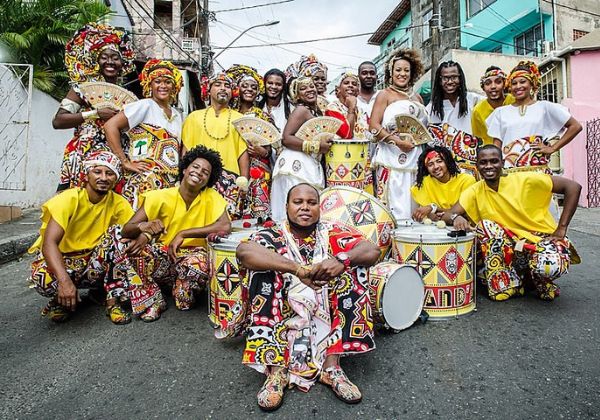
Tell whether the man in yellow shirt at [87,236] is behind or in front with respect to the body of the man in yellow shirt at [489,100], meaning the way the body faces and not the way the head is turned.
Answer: in front

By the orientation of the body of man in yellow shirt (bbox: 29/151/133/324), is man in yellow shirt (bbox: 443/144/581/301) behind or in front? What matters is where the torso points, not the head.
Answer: in front

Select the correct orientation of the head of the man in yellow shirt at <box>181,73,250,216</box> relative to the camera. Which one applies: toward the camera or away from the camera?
toward the camera

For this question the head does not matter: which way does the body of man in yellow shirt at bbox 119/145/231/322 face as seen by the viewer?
toward the camera

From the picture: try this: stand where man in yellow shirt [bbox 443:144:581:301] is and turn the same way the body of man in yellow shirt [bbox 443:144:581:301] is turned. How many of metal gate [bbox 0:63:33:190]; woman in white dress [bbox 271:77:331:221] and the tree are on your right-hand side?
3

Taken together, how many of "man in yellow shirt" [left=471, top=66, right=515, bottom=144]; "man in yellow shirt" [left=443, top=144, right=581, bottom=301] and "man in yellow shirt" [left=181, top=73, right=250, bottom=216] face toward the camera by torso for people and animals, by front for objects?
3

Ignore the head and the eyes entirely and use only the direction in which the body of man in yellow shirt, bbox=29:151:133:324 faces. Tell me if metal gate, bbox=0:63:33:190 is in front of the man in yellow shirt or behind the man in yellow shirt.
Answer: behind

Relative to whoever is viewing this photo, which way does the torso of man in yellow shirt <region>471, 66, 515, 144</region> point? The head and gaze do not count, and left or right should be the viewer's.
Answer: facing the viewer

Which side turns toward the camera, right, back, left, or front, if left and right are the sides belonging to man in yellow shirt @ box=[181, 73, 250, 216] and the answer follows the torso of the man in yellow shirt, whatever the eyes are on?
front

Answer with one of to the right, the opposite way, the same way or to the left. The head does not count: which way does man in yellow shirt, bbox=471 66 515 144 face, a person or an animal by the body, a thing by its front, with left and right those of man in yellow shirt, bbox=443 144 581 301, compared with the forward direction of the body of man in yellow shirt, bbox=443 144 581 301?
the same way

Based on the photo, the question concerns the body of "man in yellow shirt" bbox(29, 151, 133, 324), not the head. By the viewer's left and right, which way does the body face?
facing the viewer and to the right of the viewer

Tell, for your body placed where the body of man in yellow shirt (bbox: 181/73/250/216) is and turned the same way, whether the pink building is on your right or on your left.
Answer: on your left

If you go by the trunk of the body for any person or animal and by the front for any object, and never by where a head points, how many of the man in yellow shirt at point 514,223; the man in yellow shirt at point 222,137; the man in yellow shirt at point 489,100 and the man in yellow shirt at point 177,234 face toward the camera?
4

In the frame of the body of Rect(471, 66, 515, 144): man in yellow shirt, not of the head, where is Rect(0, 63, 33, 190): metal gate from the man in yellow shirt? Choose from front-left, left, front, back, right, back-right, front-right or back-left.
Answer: right
